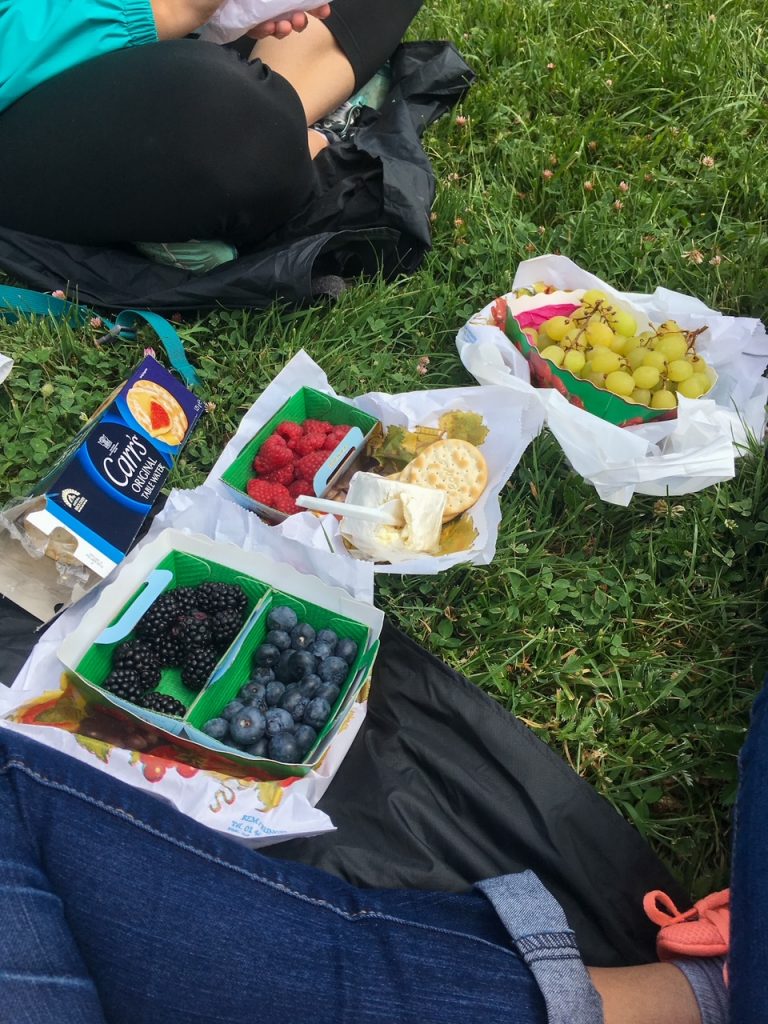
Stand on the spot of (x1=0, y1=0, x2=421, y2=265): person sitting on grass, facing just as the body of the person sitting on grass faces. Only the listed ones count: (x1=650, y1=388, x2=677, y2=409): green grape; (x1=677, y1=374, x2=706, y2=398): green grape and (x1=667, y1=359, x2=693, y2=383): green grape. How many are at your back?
0

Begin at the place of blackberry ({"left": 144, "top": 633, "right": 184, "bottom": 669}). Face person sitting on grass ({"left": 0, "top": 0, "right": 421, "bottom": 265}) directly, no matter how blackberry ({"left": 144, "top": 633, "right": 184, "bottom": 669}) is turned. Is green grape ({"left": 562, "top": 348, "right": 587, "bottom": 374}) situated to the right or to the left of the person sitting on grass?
right

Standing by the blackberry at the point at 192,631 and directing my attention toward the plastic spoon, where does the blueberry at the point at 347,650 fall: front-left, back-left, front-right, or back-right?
front-right

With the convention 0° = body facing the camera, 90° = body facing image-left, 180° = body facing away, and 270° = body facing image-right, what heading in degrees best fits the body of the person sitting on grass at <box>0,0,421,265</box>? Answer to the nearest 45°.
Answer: approximately 270°

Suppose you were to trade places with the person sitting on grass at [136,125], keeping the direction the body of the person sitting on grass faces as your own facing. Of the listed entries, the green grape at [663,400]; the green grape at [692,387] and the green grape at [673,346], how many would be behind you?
0
